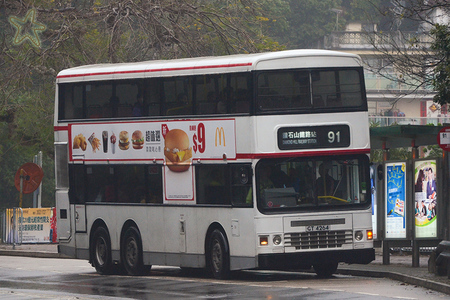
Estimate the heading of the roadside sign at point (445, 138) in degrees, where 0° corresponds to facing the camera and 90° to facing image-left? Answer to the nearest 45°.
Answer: approximately 0°

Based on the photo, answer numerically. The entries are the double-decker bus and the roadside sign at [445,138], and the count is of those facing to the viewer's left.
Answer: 0

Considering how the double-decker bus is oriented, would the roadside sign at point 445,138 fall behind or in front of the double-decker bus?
in front

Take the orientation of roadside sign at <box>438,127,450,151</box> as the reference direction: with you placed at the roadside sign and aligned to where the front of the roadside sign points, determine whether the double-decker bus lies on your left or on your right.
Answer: on your right

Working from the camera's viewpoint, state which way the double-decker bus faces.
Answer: facing the viewer and to the right of the viewer
